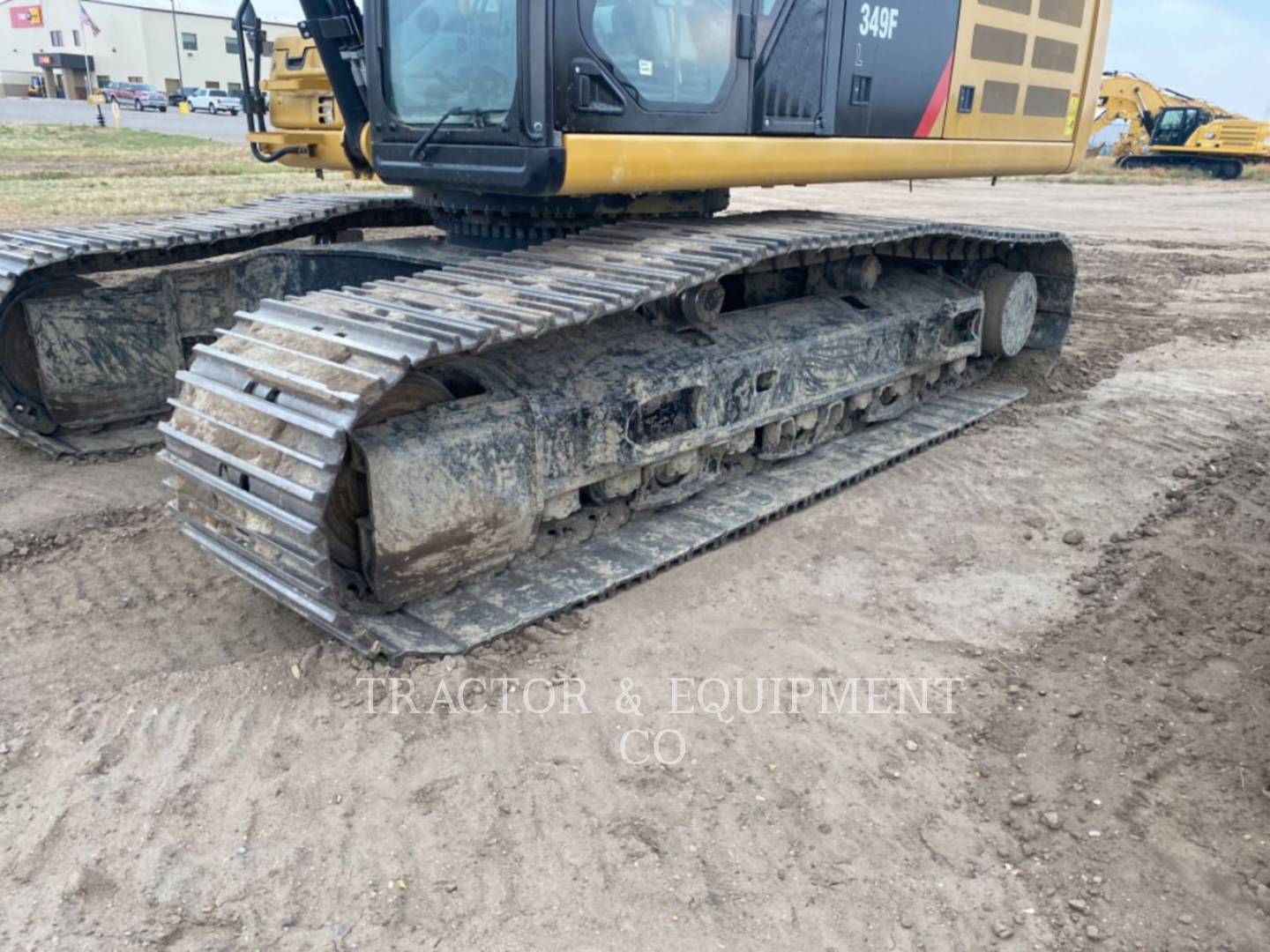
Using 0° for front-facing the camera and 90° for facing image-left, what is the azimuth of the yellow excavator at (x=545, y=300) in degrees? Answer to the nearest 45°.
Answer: approximately 45°

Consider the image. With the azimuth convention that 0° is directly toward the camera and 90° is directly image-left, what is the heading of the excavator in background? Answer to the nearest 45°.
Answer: approximately 90°

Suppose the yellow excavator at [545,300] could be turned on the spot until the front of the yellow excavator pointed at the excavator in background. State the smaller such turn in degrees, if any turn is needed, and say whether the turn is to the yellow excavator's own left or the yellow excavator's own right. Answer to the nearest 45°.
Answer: approximately 180°

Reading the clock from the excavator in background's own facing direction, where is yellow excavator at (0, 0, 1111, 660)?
The yellow excavator is roughly at 9 o'clock from the excavator in background.
